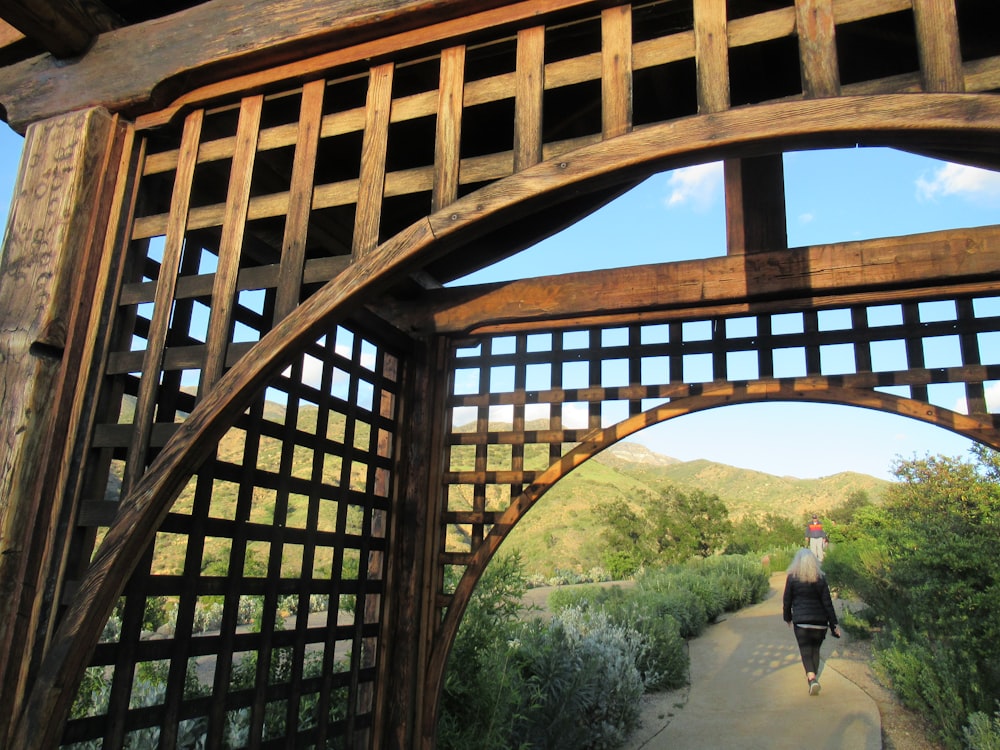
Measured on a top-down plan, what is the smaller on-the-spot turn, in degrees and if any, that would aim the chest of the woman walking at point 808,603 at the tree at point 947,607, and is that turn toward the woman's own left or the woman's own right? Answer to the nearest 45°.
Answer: approximately 90° to the woman's own right

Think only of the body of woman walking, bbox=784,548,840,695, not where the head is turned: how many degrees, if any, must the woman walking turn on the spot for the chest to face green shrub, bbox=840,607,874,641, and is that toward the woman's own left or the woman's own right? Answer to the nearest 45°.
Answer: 0° — they already face it

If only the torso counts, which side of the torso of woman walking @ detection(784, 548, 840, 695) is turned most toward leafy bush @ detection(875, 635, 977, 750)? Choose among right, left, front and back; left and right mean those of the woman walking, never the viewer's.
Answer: right

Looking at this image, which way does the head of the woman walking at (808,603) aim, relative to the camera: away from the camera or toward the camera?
away from the camera

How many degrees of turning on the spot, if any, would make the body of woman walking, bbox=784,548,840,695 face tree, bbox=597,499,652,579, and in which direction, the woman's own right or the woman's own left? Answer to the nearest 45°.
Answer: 0° — they already face it

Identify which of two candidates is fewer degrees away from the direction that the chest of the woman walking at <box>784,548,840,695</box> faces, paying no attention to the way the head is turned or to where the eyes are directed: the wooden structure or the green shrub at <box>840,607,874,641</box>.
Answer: the green shrub

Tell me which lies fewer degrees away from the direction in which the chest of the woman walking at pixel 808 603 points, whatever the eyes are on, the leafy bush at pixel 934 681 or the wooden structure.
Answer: the leafy bush

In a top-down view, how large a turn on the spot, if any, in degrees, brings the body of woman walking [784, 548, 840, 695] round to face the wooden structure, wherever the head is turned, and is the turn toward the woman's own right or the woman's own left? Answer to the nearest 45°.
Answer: approximately 180°

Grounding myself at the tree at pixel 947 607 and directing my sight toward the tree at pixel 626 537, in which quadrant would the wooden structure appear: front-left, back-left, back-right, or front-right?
back-left

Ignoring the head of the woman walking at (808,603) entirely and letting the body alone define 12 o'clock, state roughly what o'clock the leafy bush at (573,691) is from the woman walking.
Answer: The leafy bush is roughly at 8 o'clock from the woman walking.

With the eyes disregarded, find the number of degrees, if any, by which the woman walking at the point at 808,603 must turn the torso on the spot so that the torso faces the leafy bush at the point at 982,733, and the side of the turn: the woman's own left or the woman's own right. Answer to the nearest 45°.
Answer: approximately 135° to the woman's own right

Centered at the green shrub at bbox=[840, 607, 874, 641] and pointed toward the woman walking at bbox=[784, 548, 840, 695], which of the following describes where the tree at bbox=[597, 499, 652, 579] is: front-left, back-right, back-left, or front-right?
back-right

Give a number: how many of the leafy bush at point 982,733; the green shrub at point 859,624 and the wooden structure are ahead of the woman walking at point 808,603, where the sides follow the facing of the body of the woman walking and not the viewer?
1

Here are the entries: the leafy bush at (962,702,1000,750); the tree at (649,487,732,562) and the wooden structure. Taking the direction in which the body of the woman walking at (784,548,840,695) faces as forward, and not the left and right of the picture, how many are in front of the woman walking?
1

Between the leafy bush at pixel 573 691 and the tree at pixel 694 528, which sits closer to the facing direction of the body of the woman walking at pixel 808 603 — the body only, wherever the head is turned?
the tree

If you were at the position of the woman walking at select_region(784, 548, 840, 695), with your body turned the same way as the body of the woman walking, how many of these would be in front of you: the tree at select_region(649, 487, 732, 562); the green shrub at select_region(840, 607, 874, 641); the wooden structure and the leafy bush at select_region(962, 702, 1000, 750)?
2

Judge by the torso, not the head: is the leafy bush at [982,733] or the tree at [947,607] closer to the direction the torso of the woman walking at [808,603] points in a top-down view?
the tree

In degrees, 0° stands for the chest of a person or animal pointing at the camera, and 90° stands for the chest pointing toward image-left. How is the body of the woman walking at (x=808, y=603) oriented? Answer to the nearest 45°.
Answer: approximately 180°
